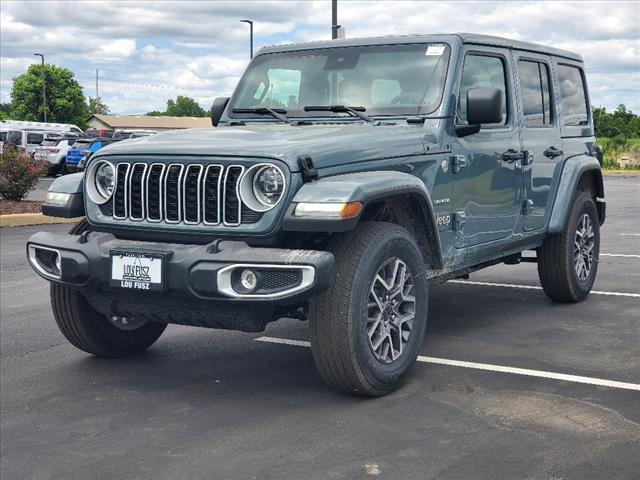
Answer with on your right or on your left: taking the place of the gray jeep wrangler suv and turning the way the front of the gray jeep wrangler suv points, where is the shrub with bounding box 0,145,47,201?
on your right

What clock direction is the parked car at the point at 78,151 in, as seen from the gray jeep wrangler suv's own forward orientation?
The parked car is roughly at 4 o'clock from the gray jeep wrangler suv.

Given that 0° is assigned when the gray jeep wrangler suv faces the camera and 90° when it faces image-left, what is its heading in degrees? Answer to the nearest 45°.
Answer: approximately 45°

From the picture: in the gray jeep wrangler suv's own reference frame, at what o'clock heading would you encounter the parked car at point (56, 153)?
The parked car is roughly at 4 o'clock from the gray jeep wrangler suv.
